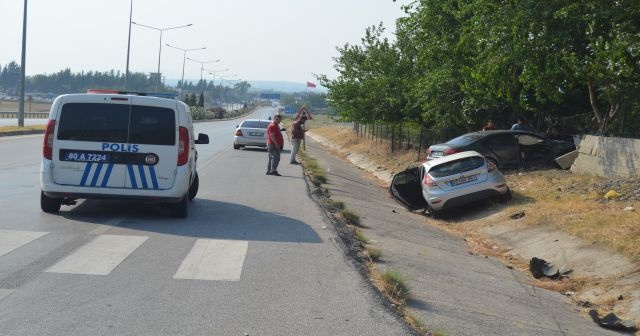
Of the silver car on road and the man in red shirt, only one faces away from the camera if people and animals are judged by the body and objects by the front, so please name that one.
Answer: the silver car on road

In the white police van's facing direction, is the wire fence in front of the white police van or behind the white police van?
in front

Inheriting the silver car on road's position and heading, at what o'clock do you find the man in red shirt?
The man in red shirt is roughly at 6 o'clock from the silver car on road.

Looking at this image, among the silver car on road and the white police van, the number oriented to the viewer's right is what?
0

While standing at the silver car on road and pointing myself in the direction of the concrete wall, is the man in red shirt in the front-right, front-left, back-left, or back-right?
front-right

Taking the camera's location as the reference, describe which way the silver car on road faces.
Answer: facing away from the viewer

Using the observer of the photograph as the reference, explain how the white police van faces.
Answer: facing away from the viewer

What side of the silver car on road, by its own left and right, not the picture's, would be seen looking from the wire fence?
right

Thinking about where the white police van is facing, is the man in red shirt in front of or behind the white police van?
in front
